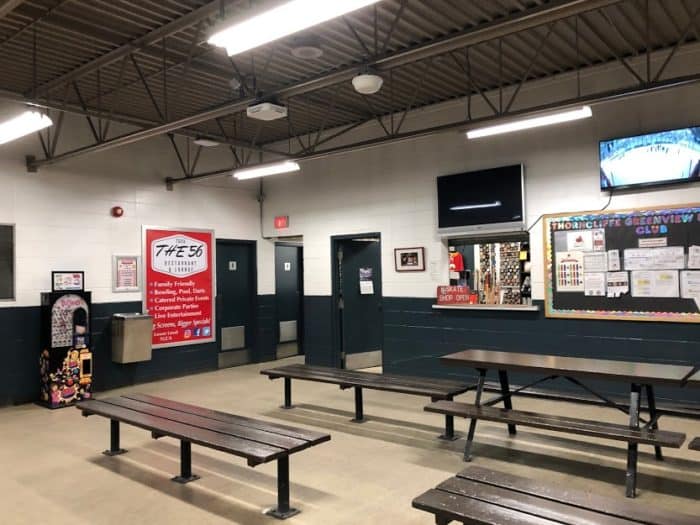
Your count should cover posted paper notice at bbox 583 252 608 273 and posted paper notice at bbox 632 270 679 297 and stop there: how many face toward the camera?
2

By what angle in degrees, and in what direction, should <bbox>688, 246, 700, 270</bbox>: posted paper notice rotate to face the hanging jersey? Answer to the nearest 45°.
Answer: approximately 90° to its right

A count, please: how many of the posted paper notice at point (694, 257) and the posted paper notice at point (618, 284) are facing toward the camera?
2

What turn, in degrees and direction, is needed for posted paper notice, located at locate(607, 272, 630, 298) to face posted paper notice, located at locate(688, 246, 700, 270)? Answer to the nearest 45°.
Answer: approximately 90° to its left

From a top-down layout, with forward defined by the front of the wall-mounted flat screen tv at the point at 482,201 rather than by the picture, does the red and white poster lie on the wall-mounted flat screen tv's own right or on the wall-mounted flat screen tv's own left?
on the wall-mounted flat screen tv's own right
